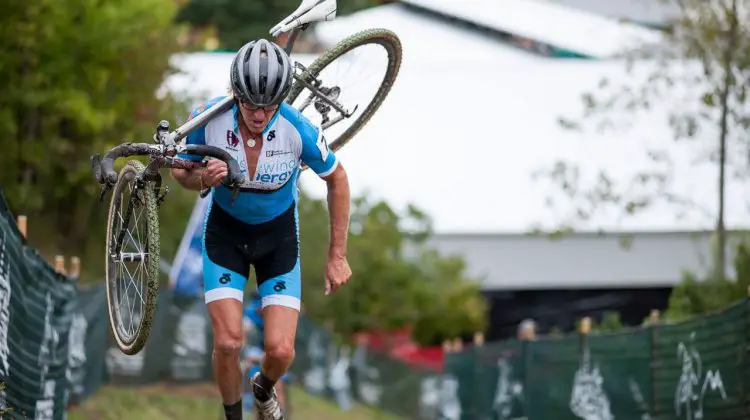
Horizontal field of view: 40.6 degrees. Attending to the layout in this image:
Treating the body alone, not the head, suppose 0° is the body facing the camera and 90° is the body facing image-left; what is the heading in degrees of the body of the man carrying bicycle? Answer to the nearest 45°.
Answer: approximately 0°

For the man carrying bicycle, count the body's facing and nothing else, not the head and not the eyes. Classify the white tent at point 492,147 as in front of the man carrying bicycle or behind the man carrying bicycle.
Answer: behind

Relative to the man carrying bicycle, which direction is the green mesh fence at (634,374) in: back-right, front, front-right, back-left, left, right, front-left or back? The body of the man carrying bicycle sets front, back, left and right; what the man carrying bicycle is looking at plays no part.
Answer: back-left
